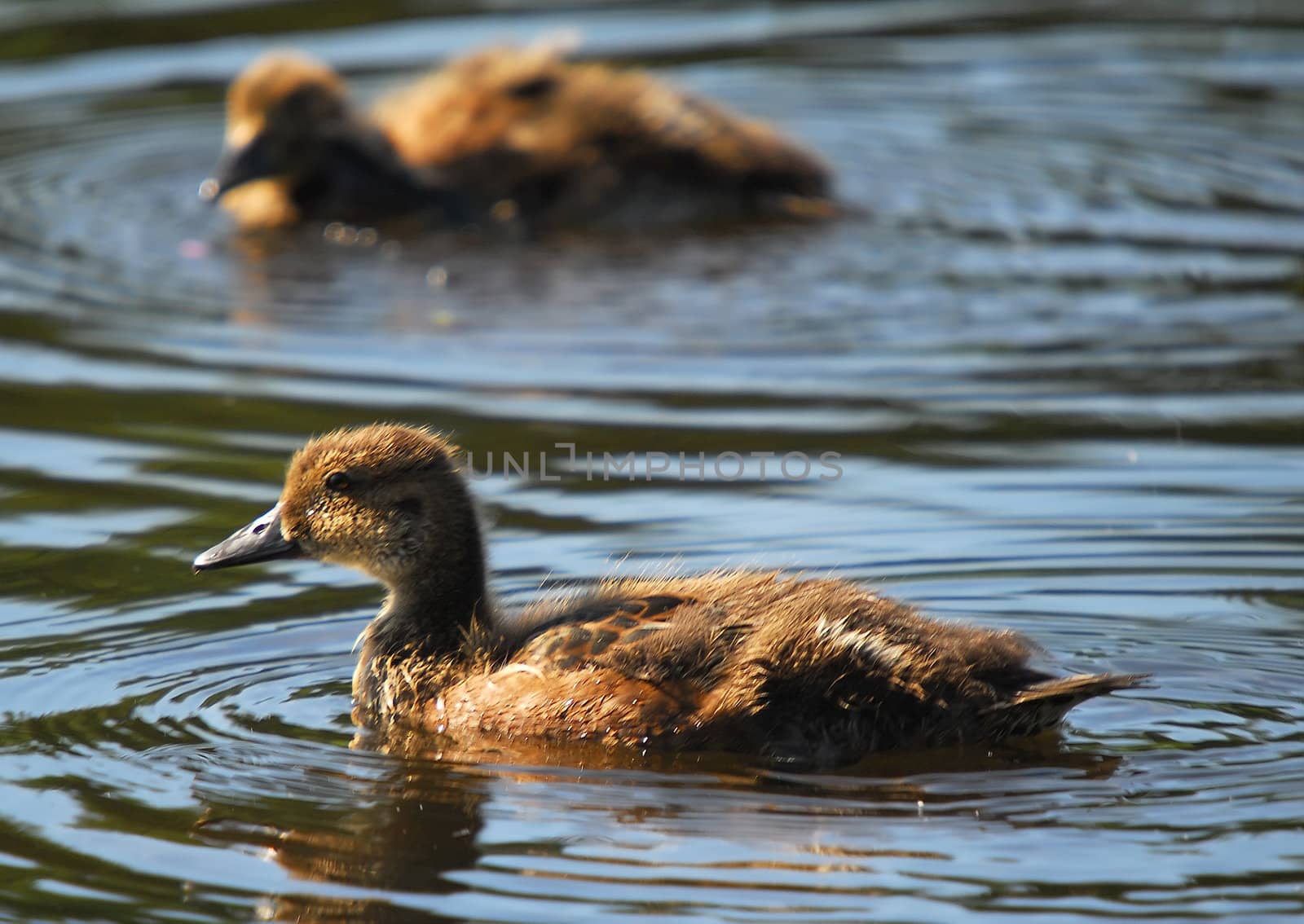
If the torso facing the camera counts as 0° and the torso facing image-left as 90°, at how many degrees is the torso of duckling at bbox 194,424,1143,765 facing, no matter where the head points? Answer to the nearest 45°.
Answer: approximately 90°

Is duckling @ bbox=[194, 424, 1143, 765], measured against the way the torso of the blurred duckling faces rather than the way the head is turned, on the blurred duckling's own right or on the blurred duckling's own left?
on the blurred duckling's own left

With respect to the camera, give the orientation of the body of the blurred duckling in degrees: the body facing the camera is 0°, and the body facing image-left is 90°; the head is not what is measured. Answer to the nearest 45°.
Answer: approximately 90°

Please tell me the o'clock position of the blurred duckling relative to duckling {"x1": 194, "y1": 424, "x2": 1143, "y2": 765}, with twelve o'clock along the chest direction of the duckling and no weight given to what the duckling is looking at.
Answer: The blurred duckling is roughly at 3 o'clock from the duckling.

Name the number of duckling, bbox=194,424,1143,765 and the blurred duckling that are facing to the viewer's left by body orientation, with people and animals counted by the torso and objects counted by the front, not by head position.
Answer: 2
